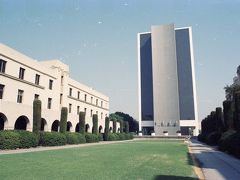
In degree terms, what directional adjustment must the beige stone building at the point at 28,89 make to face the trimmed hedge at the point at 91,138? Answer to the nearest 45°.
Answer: approximately 90° to its left

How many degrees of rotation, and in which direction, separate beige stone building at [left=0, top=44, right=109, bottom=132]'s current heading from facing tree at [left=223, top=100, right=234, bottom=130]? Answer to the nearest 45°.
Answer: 0° — it already faces it

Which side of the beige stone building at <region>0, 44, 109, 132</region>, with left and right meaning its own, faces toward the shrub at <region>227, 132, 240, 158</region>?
front

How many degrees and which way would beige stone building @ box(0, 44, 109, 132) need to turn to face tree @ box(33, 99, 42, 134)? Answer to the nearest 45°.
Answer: approximately 45° to its right

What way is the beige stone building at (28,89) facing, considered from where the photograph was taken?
facing the viewer and to the right of the viewer

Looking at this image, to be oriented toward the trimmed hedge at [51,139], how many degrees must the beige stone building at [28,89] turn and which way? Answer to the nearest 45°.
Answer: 0° — it already faces it

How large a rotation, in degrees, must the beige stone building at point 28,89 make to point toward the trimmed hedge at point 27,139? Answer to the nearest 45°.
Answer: approximately 45° to its right
